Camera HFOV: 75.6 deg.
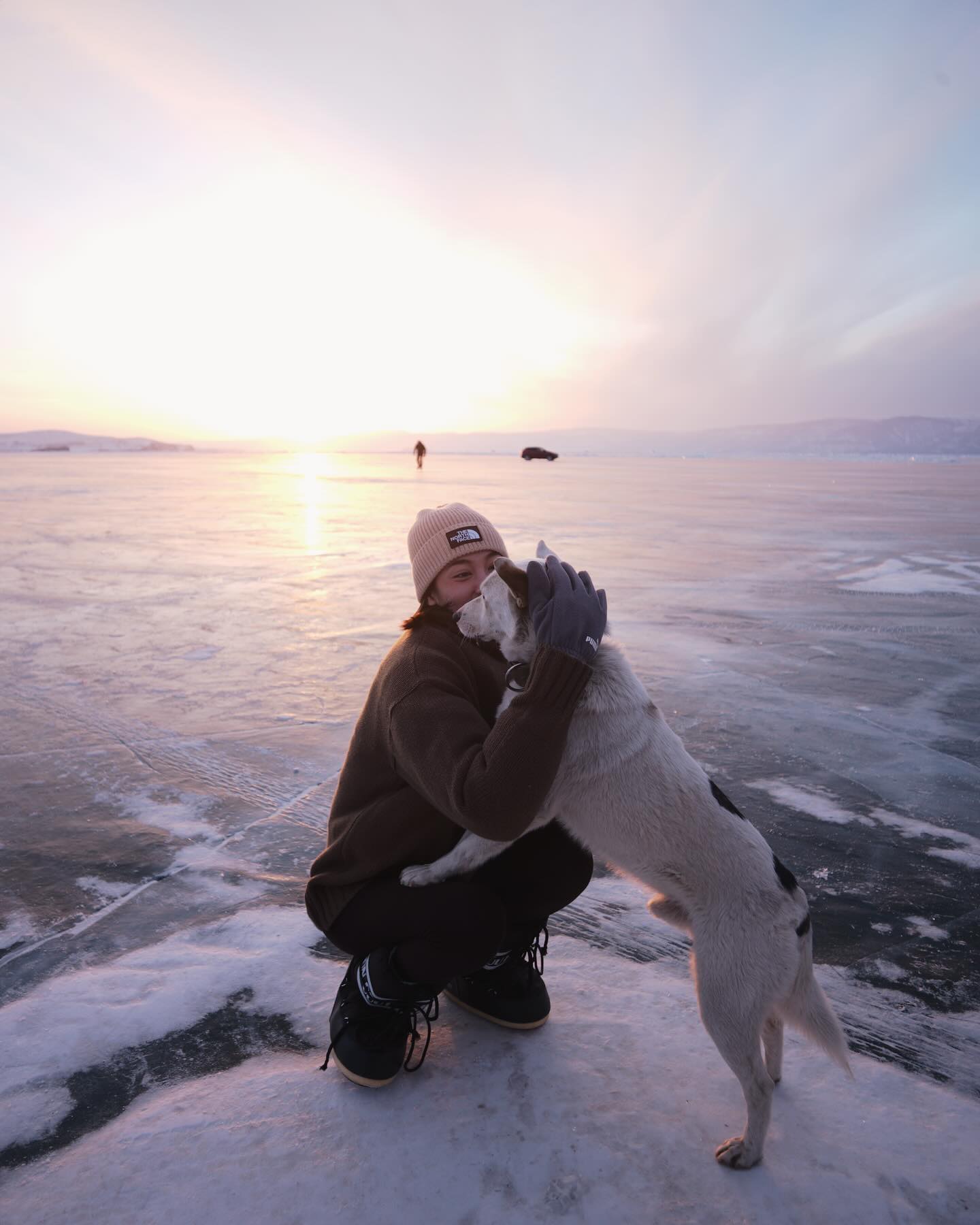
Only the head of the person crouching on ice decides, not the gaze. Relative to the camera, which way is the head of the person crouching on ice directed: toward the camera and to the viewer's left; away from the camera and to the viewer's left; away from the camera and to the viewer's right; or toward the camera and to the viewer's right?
toward the camera and to the viewer's right

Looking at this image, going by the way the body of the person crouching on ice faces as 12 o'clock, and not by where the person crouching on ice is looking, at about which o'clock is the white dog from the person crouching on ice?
The white dog is roughly at 11 o'clock from the person crouching on ice.

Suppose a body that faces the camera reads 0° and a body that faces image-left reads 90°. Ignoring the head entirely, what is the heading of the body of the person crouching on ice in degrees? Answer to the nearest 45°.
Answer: approximately 315°
